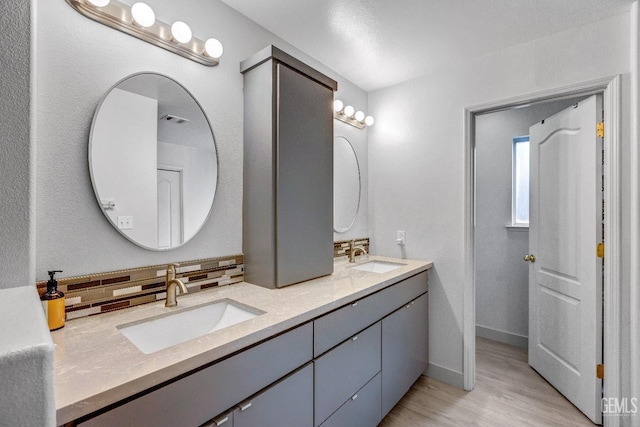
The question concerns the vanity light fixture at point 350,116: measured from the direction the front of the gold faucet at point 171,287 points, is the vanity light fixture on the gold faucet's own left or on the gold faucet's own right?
on the gold faucet's own left

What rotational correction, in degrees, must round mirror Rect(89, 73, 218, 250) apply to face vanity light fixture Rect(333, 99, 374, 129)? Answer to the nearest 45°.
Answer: approximately 45° to its left

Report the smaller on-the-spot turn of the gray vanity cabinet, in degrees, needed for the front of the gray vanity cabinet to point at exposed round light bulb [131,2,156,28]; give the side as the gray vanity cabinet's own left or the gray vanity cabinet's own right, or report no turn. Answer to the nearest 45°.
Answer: approximately 90° to the gray vanity cabinet's own right

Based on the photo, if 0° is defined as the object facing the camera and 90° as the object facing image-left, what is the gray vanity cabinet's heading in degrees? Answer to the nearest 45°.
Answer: approximately 315°

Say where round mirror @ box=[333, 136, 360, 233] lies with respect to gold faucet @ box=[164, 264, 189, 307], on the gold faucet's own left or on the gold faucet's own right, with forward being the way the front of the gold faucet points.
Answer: on the gold faucet's own left
